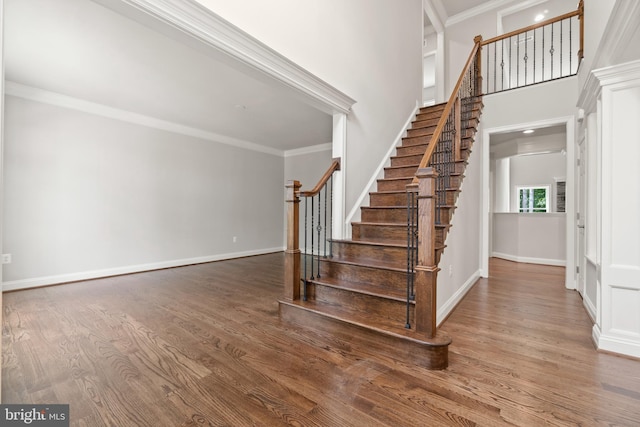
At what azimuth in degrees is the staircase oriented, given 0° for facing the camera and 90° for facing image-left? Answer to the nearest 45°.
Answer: approximately 45°

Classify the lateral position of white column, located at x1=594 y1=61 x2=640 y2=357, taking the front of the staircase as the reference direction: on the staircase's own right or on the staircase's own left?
on the staircase's own left

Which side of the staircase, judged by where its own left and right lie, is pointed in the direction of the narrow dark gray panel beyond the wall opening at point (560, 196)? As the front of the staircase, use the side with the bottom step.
back
